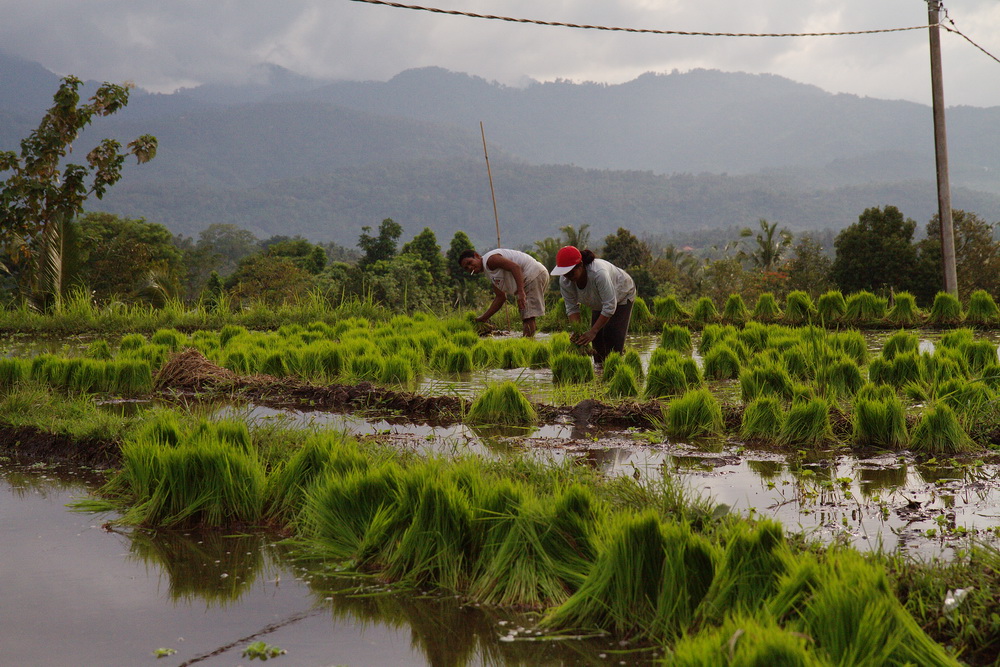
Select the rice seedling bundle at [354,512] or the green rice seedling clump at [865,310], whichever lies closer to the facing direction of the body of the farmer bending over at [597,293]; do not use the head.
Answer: the rice seedling bundle

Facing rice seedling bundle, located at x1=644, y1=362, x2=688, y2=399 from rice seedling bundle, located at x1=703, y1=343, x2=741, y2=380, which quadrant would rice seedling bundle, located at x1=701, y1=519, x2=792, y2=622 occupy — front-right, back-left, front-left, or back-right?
front-left

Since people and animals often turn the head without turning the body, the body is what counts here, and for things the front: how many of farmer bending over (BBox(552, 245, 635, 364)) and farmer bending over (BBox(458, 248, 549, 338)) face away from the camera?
0

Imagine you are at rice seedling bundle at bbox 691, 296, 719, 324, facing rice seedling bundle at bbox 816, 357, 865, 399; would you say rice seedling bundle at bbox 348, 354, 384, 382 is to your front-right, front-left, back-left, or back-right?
front-right

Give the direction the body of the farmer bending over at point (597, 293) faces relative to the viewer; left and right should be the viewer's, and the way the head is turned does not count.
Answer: facing the viewer and to the left of the viewer

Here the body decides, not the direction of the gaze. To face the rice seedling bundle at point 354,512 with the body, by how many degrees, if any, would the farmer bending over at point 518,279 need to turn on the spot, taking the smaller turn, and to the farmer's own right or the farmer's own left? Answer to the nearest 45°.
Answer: approximately 90° to the farmer's own left

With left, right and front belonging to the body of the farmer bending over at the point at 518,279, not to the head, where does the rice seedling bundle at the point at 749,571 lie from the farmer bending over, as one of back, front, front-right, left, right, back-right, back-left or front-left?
left

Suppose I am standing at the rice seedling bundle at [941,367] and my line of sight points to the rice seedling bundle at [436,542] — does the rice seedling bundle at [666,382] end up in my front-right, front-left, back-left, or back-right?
front-right

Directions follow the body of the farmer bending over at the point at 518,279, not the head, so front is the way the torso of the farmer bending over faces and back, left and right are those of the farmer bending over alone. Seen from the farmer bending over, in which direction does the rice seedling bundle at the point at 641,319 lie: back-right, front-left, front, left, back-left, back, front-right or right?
back-right

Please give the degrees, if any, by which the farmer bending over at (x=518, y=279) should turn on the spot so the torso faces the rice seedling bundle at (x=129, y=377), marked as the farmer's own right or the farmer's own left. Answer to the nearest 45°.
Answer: approximately 45° to the farmer's own left

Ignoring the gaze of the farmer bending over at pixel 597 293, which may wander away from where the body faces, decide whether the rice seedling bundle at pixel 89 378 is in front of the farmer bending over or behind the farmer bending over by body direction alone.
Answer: in front

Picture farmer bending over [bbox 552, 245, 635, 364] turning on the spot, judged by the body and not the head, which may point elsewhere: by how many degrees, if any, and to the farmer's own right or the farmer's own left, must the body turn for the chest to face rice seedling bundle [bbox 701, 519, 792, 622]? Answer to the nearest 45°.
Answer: approximately 45° to the farmer's own left

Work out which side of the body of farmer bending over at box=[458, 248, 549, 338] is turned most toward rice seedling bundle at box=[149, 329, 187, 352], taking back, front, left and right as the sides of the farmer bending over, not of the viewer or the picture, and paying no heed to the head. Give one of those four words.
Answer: front

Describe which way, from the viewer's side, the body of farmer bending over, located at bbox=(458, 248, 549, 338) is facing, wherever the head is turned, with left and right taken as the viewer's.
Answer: facing to the left of the viewer

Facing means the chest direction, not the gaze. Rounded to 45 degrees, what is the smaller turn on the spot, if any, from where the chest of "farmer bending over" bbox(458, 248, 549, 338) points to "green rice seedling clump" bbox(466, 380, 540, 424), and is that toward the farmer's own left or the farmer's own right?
approximately 90° to the farmer's own left
